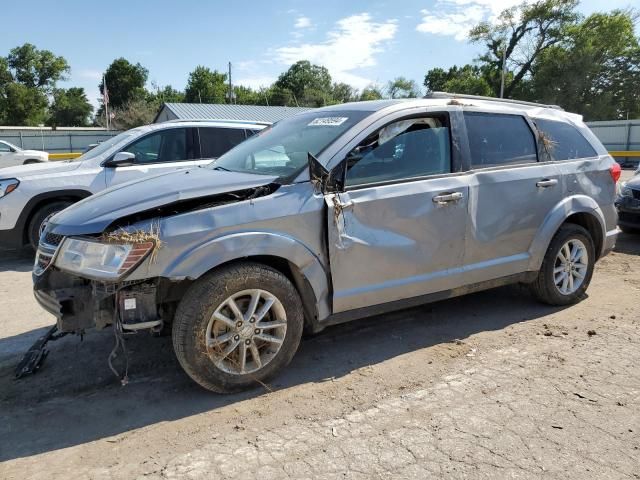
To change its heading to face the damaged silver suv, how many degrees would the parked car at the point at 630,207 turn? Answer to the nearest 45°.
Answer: approximately 45° to its left

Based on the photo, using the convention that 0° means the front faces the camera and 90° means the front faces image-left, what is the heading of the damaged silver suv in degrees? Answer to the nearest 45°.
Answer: approximately 45°

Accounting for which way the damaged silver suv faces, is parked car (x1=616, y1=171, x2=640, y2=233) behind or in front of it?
behind

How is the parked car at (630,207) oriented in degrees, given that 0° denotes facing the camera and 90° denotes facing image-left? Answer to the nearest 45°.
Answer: approximately 45°
